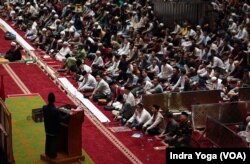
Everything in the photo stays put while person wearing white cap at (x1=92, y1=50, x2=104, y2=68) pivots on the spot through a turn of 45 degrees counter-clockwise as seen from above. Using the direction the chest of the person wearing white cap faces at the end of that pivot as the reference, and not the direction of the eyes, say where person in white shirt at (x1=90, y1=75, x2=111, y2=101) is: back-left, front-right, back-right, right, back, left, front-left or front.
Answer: front

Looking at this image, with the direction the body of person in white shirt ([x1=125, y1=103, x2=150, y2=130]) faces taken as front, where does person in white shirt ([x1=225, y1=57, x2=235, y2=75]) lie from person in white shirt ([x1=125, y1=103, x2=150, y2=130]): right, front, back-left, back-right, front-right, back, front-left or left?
back

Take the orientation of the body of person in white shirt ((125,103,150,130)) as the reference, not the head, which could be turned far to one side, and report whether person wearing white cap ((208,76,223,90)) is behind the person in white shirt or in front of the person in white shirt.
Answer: behind

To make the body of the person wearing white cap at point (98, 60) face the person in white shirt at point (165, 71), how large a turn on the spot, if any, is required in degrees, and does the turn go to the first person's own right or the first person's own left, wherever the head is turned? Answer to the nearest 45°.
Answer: approximately 90° to the first person's own left

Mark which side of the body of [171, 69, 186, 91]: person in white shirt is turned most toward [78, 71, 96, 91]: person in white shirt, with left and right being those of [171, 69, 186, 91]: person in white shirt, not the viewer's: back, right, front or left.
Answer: front

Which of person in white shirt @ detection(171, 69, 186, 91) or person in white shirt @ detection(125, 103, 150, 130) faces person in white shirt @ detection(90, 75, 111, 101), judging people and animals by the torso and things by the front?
person in white shirt @ detection(171, 69, 186, 91)

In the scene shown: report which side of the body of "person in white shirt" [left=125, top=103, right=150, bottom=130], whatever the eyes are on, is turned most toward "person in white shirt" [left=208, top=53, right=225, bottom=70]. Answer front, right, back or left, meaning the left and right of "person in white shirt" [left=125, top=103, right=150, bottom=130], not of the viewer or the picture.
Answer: back

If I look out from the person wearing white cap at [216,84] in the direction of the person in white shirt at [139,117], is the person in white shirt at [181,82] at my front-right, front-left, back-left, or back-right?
front-right

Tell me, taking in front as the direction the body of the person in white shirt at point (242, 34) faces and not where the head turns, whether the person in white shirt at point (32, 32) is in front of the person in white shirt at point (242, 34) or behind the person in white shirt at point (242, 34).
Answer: in front

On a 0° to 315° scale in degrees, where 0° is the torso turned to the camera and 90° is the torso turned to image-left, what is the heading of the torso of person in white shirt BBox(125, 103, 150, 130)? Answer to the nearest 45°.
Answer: approximately 45°

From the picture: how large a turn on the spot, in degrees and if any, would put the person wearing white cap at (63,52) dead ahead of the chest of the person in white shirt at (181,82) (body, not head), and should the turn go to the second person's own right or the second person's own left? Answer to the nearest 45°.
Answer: approximately 45° to the second person's own right

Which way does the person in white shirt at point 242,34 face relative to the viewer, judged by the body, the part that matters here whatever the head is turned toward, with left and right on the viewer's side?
facing to the left of the viewer

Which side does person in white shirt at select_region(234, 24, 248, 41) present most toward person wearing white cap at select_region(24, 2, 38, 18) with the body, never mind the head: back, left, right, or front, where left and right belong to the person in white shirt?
front
